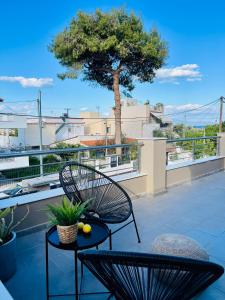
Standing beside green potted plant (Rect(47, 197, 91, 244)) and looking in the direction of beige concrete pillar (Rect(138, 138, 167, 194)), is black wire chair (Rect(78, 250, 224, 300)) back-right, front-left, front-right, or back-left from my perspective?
back-right

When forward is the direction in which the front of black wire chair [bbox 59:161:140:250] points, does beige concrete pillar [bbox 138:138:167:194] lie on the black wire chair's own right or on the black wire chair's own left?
on the black wire chair's own left

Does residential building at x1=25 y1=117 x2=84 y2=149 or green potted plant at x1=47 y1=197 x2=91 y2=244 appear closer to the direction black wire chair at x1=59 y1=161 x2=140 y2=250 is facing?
the green potted plant

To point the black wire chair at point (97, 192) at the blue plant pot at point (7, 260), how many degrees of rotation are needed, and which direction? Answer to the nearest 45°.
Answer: approximately 90° to its right

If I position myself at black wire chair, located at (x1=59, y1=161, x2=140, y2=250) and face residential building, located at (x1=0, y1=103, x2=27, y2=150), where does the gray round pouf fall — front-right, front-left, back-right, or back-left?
back-right

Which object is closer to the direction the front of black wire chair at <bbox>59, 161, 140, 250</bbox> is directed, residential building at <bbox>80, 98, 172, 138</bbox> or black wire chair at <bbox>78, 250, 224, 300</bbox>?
the black wire chair

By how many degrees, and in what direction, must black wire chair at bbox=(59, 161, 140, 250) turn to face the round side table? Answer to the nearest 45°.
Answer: approximately 45° to its right

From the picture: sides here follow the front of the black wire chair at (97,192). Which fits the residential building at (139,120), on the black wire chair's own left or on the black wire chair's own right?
on the black wire chair's own left
